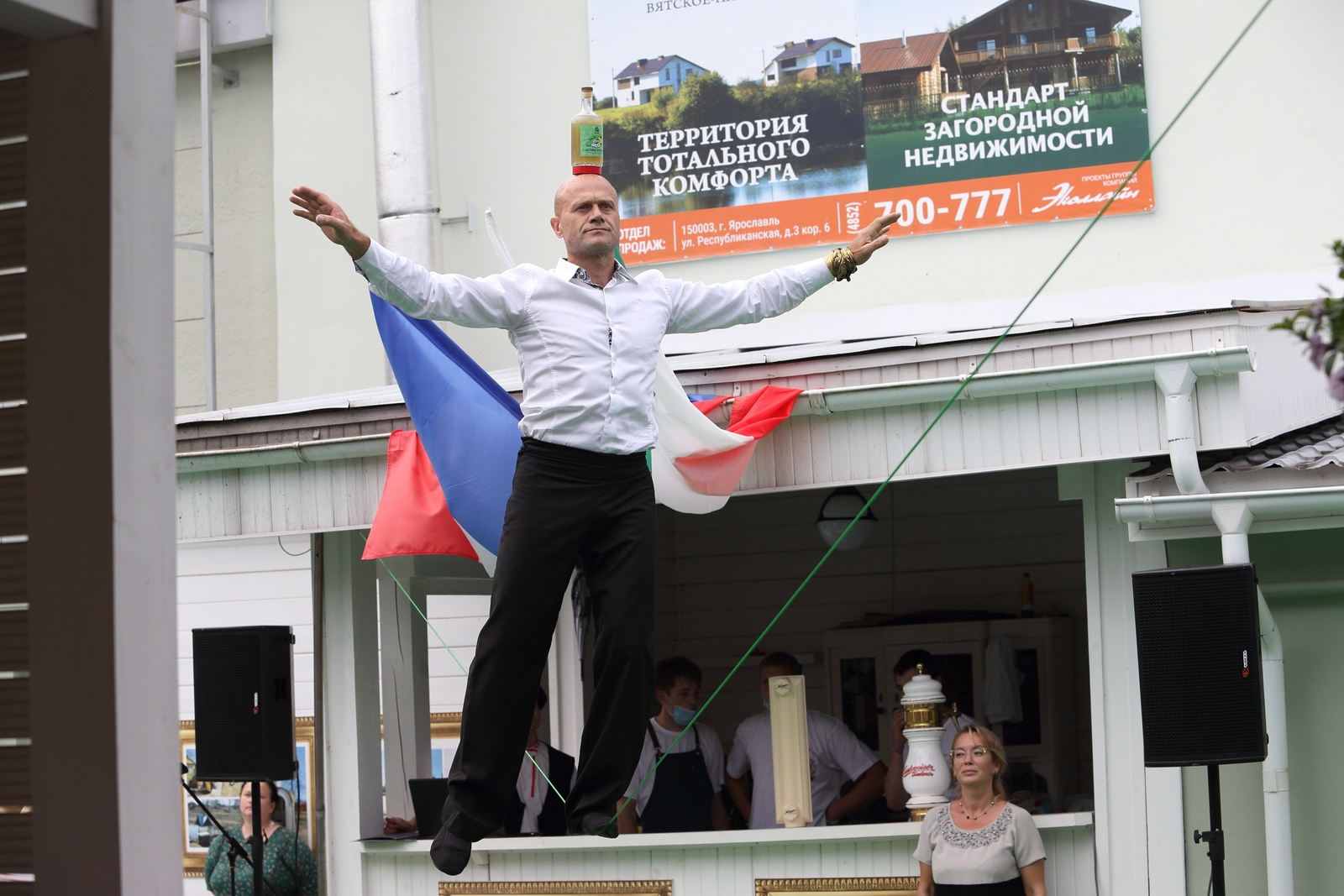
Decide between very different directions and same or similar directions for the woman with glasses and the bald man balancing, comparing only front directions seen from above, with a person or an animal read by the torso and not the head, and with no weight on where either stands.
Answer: same or similar directions

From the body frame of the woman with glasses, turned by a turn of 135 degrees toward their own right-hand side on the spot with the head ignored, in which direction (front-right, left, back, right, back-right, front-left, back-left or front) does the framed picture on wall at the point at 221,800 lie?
front

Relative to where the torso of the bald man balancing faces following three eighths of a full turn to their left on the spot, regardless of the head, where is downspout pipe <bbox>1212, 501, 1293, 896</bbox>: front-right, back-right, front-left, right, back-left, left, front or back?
front

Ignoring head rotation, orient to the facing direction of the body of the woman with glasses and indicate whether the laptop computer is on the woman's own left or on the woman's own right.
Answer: on the woman's own right

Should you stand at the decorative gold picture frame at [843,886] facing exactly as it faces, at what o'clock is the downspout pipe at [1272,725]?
The downspout pipe is roughly at 10 o'clock from the decorative gold picture frame.

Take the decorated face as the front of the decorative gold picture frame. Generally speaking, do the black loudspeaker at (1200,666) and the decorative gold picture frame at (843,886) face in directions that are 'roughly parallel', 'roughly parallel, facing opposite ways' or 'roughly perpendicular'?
roughly parallel

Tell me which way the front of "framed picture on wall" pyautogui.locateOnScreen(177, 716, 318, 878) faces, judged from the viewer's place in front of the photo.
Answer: facing the viewer

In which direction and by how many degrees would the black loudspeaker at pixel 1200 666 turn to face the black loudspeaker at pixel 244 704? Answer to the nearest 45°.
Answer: approximately 90° to its right

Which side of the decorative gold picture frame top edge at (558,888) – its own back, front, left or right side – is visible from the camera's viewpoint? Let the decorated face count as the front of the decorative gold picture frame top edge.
front

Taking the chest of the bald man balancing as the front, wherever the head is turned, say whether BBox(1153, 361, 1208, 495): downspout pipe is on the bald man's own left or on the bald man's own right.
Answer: on the bald man's own left
